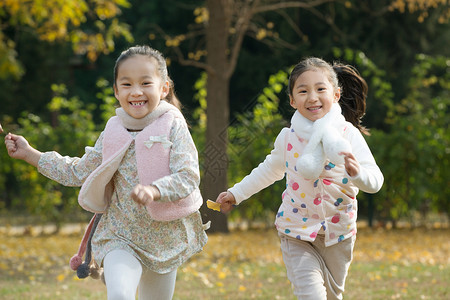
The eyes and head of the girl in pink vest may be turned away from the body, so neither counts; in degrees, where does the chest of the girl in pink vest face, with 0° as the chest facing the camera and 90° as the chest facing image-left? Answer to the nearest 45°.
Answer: approximately 45°

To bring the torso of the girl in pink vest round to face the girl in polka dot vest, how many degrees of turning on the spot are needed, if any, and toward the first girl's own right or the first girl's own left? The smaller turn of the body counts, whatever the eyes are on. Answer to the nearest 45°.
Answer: approximately 135° to the first girl's own left

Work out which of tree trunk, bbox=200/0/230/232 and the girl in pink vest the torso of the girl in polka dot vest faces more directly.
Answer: the girl in pink vest

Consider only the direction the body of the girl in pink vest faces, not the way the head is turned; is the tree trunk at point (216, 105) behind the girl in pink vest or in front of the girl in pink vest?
behind

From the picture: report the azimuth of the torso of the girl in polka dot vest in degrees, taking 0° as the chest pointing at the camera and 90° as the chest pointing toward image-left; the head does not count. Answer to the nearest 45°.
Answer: approximately 0°
